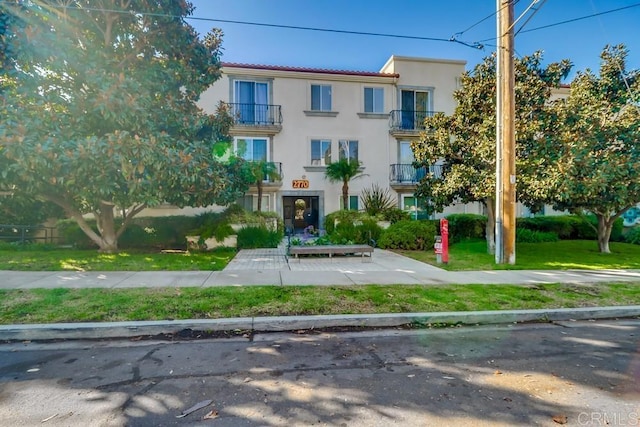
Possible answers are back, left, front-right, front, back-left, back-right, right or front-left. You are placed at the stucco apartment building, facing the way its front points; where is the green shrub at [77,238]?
front-right

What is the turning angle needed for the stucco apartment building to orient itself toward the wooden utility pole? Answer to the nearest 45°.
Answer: approximately 45° to its left

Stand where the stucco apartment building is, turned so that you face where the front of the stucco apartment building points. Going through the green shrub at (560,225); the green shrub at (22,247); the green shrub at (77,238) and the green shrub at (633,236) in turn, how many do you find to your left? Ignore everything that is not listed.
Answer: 2

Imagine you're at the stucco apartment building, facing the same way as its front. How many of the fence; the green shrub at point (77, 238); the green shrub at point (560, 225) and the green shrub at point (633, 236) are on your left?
2

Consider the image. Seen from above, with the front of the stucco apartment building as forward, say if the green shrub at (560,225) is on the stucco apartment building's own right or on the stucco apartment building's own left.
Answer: on the stucco apartment building's own left

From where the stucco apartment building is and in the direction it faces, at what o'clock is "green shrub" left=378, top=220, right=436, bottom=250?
The green shrub is roughly at 11 o'clock from the stucco apartment building.

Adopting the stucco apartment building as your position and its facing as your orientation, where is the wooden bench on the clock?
The wooden bench is roughly at 12 o'clock from the stucco apartment building.

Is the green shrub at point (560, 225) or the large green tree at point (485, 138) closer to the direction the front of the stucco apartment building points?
the large green tree

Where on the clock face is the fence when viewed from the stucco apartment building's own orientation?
The fence is roughly at 2 o'clock from the stucco apartment building.

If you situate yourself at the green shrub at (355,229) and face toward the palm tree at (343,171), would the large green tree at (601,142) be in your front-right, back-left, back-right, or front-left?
back-right

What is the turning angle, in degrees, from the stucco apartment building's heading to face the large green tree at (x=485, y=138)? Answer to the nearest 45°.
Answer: approximately 45° to its left

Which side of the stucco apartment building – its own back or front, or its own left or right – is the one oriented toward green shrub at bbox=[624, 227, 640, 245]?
left

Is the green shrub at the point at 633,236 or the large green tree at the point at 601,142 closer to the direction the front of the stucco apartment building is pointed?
the large green tree
